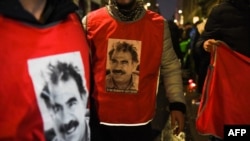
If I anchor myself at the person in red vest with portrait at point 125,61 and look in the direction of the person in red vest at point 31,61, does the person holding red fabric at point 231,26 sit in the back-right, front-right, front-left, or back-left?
back-left

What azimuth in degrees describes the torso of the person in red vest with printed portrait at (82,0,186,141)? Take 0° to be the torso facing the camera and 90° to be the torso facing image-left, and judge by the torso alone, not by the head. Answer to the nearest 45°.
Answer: approximately 0°

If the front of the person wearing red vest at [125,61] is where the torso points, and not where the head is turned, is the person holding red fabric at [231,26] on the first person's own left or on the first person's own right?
on the first person's own left
